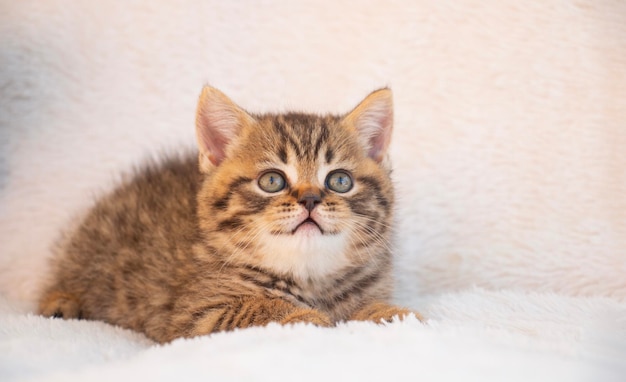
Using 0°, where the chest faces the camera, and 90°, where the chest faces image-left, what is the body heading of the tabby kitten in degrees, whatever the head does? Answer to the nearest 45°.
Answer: approximately 315°
